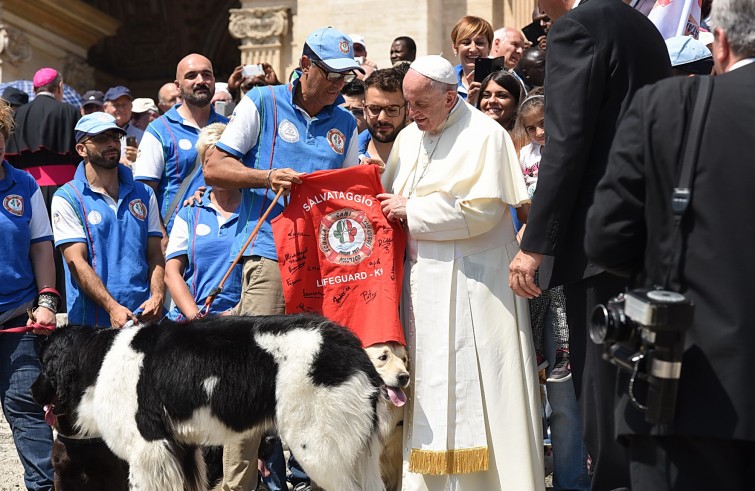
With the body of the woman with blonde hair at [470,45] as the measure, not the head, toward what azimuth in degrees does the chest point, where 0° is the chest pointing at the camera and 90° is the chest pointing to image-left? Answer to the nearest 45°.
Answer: approximately 0°

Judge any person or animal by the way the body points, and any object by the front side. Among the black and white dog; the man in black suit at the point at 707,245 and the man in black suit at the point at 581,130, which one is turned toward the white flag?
the man in black suit at the point at 707,245

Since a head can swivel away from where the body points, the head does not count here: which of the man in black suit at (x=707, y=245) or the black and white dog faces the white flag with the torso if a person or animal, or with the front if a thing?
the man in black suit

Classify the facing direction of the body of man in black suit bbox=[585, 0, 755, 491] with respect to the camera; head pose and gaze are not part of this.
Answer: away from the camera

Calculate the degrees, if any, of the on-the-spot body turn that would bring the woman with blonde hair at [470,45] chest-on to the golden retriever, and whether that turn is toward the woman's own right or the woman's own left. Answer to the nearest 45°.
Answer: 0° — they already face it

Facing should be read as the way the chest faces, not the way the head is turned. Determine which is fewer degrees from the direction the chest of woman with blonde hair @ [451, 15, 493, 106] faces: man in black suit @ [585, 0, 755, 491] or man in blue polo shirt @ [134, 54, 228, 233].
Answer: the man in black suit

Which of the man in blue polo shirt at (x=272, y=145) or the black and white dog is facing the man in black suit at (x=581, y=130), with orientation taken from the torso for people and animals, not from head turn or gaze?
the man in blue polo shirt

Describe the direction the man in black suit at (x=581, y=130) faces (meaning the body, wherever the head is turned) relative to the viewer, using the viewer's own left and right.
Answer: facing to the left of the viewer

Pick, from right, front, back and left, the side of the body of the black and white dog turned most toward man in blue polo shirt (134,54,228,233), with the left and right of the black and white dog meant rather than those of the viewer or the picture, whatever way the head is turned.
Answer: right

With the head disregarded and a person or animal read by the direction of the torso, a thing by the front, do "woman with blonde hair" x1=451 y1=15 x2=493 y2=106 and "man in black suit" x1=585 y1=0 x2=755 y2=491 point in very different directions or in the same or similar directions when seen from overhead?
very different directions

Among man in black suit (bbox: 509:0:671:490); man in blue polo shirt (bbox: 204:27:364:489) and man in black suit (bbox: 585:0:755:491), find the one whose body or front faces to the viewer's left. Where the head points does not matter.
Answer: man in black suit (bbox: 509:0:671:490)
